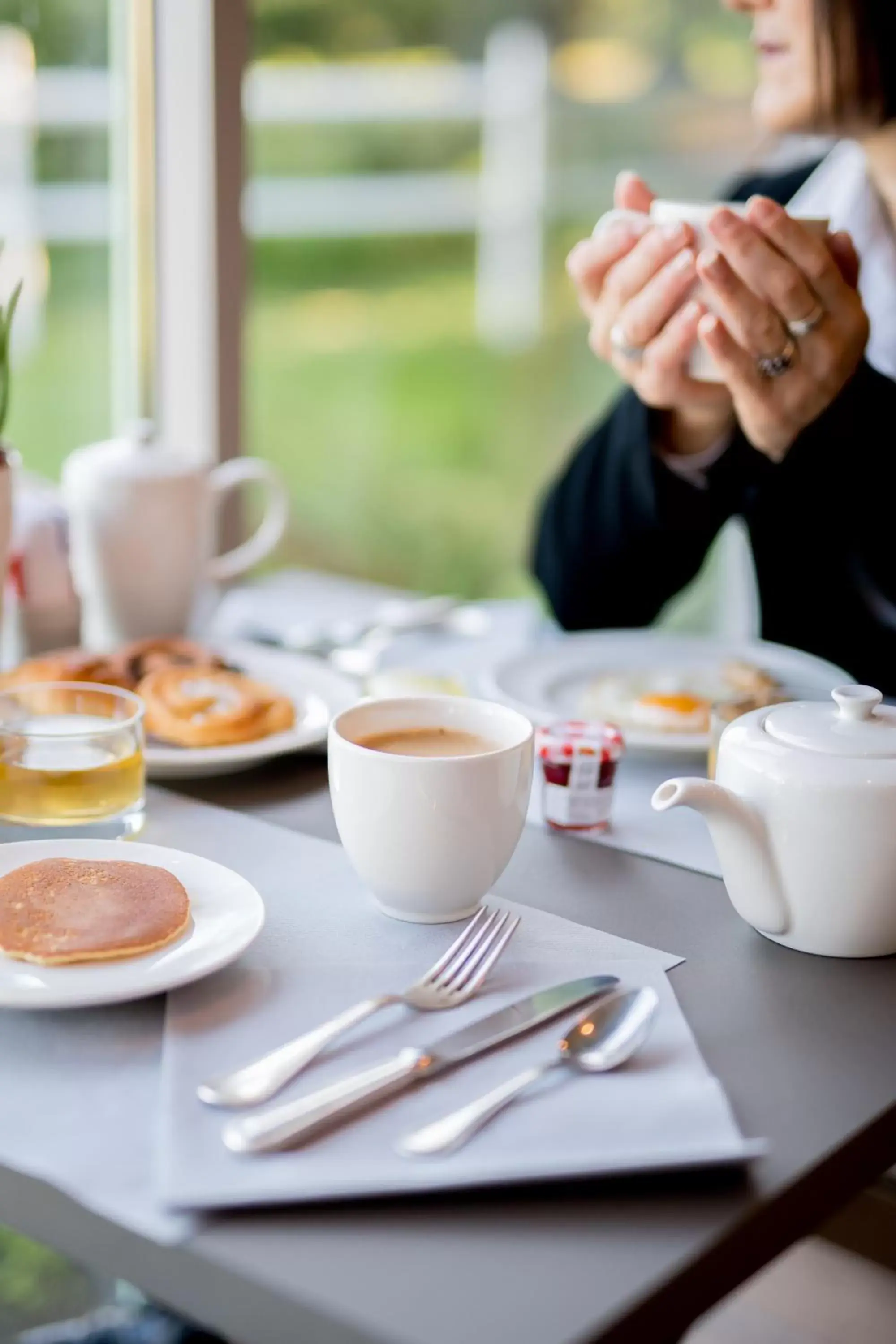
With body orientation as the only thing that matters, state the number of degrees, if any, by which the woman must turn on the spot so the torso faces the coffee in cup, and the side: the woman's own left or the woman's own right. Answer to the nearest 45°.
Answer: approximately 45° to the woman's own left

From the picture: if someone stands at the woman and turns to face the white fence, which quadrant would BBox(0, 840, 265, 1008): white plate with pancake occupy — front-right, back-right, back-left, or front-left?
back-left

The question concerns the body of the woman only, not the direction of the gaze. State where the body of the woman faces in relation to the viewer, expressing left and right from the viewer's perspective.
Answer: facing the viewer and to the left of the viewer

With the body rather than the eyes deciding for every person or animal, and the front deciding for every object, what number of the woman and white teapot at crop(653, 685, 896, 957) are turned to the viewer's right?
0

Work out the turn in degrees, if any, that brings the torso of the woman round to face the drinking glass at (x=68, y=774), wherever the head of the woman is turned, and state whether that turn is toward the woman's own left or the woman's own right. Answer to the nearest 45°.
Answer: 0° — they already face it

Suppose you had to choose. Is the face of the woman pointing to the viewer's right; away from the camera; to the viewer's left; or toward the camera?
to the viewer's left

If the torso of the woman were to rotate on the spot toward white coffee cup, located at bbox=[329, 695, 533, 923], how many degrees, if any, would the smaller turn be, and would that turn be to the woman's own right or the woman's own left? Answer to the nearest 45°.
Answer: approximately 45° to the woman's own left

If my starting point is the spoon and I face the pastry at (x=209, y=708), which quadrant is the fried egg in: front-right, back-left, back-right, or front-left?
front-right
